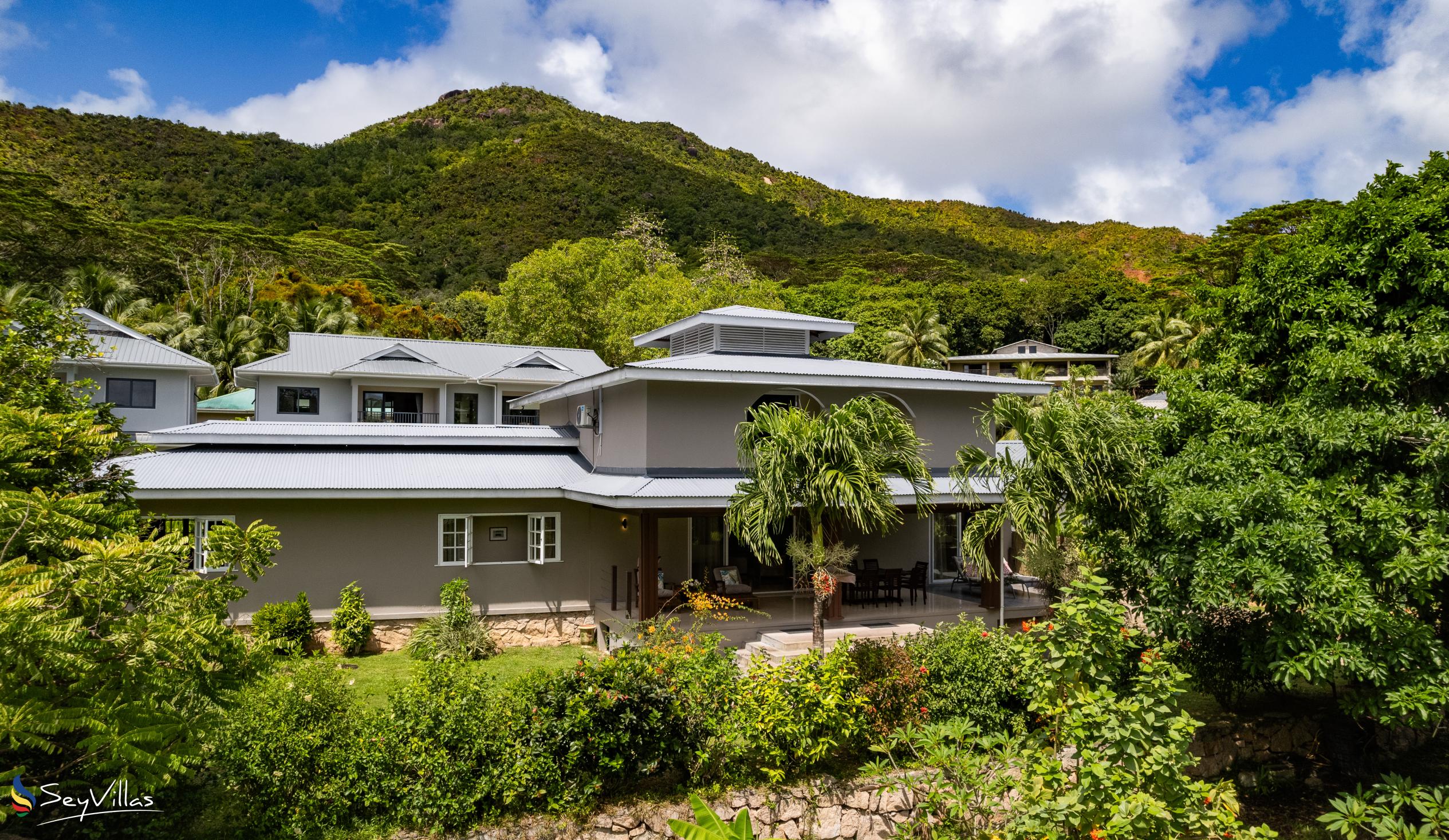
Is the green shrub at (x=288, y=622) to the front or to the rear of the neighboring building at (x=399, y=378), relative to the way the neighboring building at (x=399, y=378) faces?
to the front

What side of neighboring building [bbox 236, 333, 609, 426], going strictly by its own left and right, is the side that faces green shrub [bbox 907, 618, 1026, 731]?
front

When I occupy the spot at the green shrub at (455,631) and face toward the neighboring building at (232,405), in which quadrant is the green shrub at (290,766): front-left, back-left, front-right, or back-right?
back-left

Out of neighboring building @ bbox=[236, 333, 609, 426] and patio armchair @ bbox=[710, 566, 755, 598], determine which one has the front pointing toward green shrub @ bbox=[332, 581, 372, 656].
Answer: the neighboring building

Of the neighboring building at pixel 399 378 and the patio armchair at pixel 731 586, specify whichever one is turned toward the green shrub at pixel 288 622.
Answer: the neighboring building

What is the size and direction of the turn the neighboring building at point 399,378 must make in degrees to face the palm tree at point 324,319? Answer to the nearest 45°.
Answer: approximately 180°

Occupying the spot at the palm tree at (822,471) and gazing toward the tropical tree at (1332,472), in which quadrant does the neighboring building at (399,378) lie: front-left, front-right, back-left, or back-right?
back-left

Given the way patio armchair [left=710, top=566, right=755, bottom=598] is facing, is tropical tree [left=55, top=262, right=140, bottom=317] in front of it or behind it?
behind

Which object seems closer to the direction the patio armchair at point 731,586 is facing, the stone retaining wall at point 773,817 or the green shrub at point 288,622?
the stone retaining wall

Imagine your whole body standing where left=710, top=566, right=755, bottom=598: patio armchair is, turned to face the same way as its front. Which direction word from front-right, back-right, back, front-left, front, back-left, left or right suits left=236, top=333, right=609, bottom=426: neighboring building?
back

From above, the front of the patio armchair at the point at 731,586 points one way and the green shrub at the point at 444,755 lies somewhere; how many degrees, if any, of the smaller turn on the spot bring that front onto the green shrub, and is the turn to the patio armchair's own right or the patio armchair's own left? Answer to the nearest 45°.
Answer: approximately 45° to the patio armchair's own right

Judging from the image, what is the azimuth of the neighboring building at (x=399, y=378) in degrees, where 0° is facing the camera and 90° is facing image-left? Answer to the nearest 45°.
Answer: approximately 0°

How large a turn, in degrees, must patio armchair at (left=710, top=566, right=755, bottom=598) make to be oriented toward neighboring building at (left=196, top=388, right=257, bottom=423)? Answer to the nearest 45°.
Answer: approximately 180°

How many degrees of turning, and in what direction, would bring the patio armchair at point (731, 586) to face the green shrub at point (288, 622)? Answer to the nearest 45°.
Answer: approximately 135° to its right

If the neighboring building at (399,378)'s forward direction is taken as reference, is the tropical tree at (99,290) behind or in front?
behind

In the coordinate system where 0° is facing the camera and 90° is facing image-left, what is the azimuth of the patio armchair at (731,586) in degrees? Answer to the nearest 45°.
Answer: approximately 315°
